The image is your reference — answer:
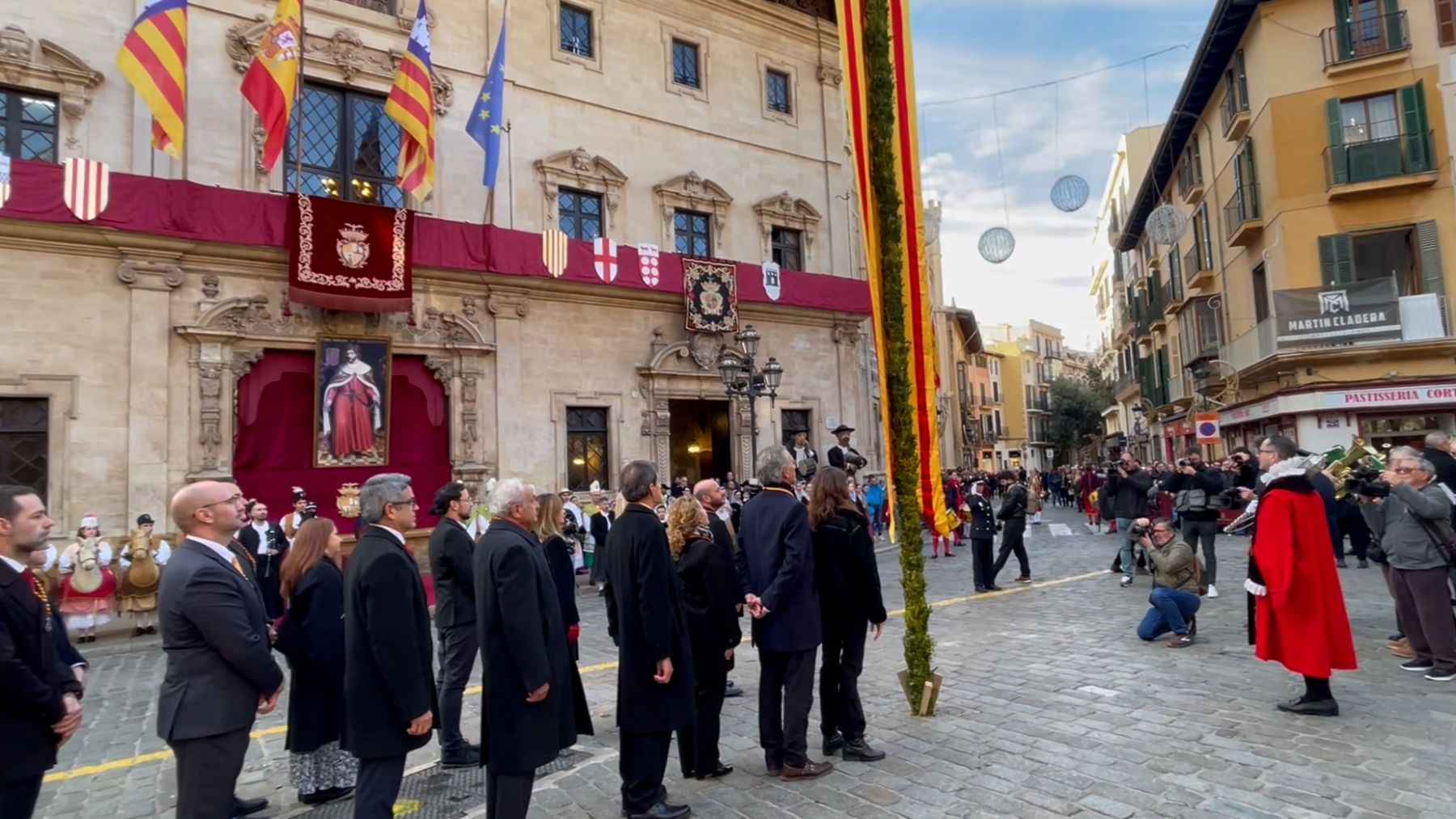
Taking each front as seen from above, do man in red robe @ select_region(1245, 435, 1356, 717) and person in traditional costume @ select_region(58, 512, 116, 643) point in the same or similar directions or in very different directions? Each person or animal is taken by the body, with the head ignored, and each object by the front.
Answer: very different directions

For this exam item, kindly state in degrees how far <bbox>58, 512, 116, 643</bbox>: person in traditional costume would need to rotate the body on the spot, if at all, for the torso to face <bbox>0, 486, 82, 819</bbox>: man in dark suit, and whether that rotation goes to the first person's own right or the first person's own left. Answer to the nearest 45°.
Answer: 0° — they already face them

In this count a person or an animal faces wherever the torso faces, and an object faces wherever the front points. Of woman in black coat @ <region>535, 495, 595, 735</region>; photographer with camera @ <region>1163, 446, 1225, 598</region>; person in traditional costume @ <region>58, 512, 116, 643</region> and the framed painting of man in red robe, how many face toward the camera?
3

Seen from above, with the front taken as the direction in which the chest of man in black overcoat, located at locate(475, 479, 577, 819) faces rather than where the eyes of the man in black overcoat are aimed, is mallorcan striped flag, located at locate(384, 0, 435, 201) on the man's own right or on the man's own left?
on the man's own left

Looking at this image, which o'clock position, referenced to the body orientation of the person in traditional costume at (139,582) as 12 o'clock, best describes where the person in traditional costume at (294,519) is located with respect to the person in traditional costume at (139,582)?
the person in traditional costume at (294,519) is roughly at 9 o'clock from the person in traditional costume at (139,582).

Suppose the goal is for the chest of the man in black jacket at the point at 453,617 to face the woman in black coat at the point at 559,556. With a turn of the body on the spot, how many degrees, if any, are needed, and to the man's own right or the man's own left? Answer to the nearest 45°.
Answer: approximately 45° to the man's own left

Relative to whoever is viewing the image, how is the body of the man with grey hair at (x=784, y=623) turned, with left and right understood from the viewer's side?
facing away from the viewer and to the right of the viewer

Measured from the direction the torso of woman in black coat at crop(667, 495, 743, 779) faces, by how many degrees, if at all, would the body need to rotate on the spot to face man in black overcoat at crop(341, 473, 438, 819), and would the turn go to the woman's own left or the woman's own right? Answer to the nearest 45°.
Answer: approximately 180°

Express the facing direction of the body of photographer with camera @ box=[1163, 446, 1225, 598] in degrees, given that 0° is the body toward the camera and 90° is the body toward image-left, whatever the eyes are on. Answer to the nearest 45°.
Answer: approximately 0°

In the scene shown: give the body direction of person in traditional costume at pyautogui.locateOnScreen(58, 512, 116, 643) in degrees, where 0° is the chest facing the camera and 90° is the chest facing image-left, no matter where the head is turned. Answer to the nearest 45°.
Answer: approximately 0°

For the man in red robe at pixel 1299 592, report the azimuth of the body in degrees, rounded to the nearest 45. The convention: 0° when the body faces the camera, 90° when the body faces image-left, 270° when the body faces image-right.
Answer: approximately 90°

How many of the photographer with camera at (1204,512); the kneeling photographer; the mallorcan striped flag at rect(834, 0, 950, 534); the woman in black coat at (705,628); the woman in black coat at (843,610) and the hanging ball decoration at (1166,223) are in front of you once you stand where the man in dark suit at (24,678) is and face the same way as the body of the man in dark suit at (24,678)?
6

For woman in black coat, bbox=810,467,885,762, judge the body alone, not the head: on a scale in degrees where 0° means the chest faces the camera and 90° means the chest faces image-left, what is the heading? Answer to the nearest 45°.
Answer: approximately 225°
